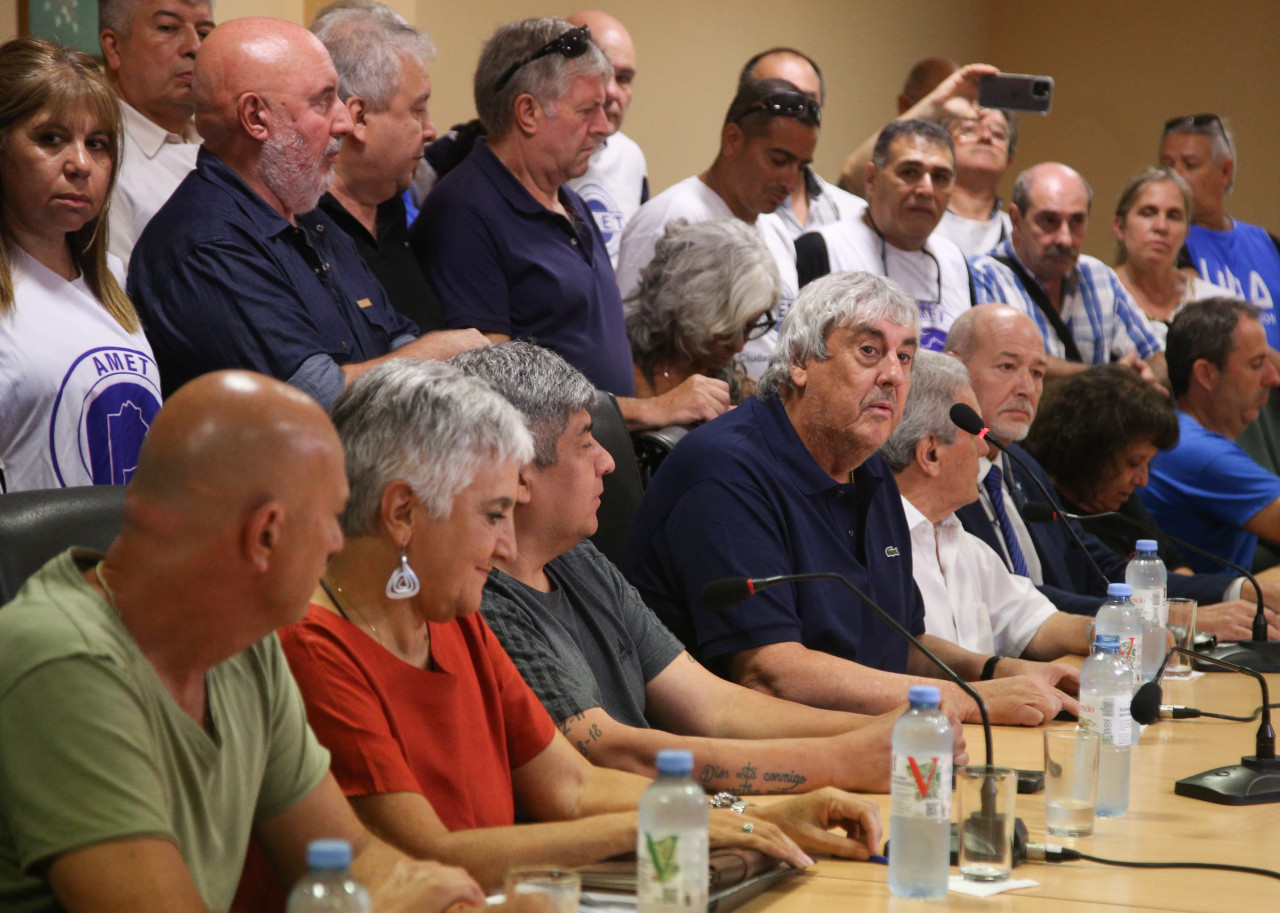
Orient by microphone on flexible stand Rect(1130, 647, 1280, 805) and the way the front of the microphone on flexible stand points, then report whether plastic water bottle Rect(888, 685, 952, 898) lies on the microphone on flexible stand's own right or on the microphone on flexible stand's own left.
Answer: on the microphone on flexible stand's own left

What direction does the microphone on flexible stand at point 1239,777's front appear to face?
to the viewer's left

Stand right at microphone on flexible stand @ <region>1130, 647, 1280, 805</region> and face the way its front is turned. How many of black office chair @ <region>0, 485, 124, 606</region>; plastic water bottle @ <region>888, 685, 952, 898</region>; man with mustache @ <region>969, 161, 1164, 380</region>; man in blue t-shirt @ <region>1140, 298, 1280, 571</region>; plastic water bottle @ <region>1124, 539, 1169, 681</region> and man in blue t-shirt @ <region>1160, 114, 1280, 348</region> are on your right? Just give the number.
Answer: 4

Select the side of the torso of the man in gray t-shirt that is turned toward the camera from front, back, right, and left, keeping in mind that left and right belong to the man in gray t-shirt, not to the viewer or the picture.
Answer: right

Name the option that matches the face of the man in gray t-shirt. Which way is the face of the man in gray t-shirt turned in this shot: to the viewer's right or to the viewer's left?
to the viewer's right

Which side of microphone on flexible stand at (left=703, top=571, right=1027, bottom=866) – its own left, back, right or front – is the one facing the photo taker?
left

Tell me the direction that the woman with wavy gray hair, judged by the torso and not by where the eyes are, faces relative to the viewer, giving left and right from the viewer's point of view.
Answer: facing to the right of the viewer

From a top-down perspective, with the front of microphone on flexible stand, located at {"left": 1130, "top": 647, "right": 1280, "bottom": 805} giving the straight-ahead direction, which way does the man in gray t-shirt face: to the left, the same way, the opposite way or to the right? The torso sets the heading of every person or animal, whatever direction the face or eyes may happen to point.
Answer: the opposite way

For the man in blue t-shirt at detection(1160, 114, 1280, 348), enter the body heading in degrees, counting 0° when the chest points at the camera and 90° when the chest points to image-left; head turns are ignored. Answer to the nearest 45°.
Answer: approximately 45°

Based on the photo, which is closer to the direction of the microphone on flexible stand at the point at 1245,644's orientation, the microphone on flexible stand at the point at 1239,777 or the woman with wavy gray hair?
the woman with wavy gray hair

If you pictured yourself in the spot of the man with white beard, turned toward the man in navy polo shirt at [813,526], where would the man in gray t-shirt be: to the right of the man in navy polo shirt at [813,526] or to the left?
right

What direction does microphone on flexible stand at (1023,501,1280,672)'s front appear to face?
to the viewer's left

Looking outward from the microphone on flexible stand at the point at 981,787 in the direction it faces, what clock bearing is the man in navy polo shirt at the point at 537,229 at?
The man in navy polo shirt is roughly at 2 o'clock from the microphone on flexible stand.
